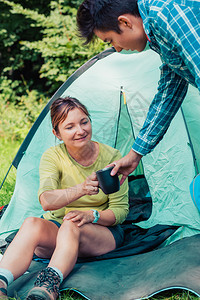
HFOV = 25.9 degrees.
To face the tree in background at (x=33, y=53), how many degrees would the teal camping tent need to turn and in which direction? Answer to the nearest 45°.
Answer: approximately 180°

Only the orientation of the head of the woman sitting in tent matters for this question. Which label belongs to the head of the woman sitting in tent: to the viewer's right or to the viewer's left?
to the viewer's right

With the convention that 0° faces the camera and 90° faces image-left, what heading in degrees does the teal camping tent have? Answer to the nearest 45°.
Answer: approximately 0°
